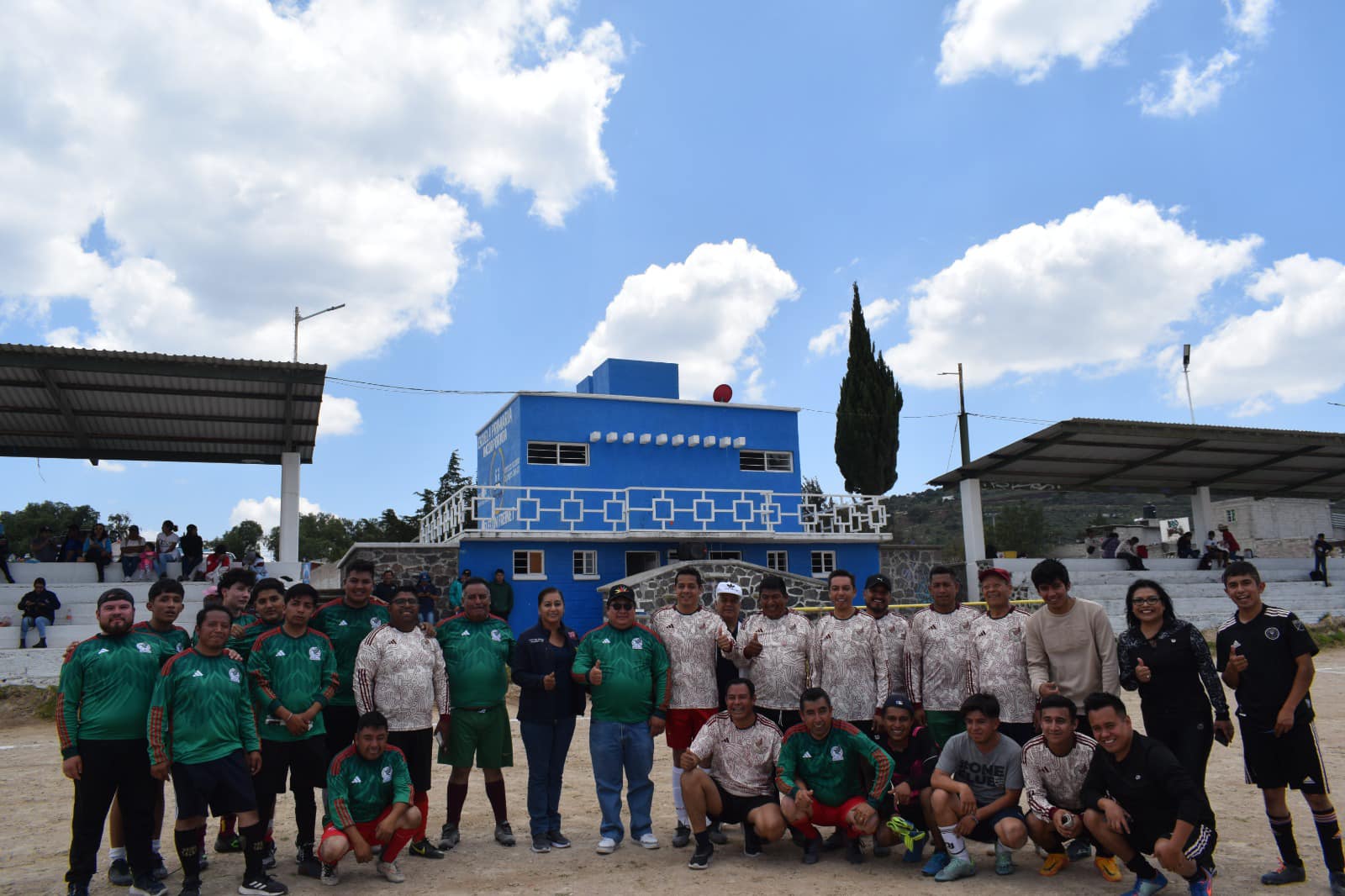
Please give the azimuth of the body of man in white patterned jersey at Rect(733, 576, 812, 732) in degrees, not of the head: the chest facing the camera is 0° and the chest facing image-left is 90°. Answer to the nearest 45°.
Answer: approximately 0°

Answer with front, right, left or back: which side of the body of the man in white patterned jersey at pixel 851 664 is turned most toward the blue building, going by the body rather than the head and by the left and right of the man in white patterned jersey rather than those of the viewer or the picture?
back

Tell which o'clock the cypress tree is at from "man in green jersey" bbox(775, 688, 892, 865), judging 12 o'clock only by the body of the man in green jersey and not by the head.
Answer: The cypress tree is roughly at 6 o'clock from the man in green jersey.

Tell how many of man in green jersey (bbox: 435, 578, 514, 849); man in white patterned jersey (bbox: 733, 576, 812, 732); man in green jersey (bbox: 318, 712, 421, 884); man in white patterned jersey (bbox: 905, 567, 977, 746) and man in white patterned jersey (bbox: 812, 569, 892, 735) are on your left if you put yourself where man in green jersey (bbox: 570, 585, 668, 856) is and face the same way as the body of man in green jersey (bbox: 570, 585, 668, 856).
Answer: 3
